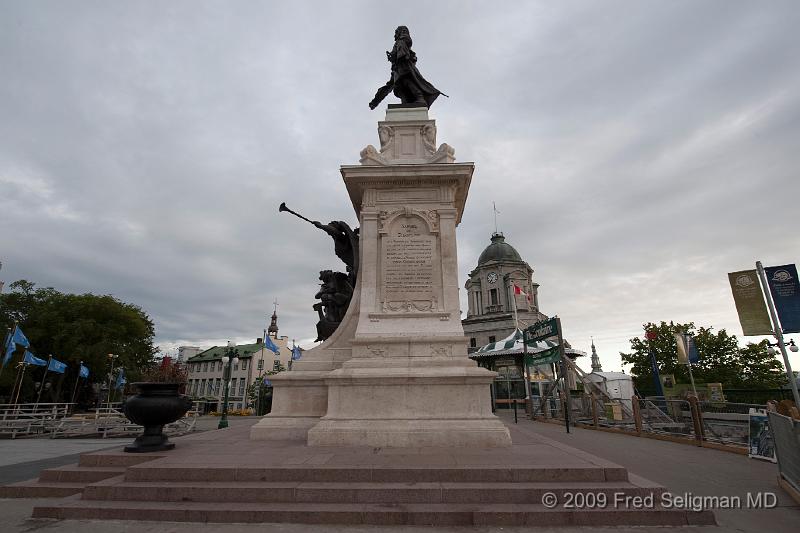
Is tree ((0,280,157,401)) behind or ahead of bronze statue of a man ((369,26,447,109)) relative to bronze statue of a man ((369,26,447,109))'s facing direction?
ahead

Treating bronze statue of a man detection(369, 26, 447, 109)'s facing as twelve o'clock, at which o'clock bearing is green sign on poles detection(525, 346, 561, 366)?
The green sign on poles is roughly at 4 o'clock from the bronze statue of a man.

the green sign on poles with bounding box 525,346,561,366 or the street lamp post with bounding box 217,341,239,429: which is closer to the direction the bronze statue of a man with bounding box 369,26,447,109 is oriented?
the street lamp post

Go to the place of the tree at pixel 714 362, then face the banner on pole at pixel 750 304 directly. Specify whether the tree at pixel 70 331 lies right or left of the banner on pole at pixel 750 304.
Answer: right

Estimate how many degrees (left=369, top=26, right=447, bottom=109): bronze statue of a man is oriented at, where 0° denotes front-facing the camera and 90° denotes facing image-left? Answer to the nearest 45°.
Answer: approximately 90°
